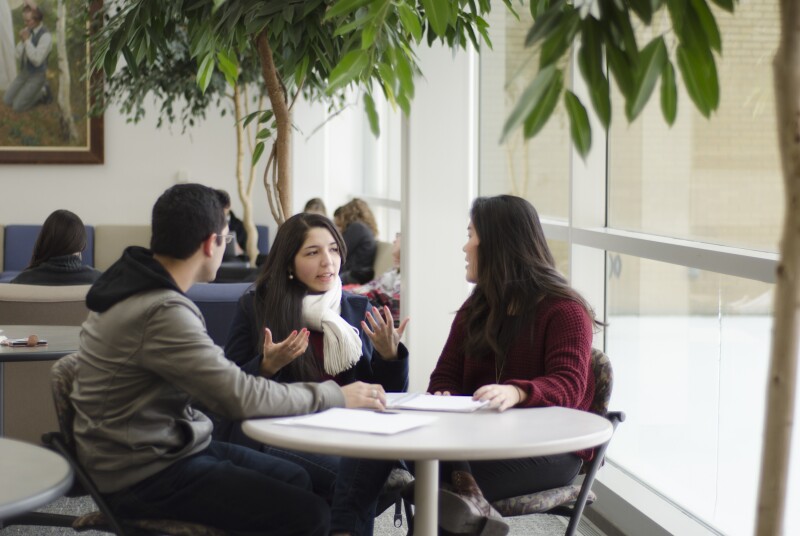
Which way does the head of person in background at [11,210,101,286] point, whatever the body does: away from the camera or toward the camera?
away from the camera

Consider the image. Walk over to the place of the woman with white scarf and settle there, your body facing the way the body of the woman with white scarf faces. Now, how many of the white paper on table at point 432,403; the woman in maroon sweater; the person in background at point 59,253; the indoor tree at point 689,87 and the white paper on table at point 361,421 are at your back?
1

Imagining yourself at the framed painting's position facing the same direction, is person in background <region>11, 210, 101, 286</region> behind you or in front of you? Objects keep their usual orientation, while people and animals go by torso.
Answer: in front

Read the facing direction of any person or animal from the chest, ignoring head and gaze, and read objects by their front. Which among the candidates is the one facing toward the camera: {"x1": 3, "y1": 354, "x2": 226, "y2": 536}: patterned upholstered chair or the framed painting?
the framed painting

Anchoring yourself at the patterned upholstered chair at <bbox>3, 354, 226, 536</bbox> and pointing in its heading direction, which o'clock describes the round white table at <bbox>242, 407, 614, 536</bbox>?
The round white table is roughly at 1 o'clock from the patterned upholstered chair.

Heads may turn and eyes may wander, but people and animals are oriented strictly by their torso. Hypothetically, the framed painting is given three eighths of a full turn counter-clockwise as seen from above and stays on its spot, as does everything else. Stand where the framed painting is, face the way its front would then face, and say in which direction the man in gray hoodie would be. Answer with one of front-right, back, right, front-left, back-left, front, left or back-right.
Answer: back-right

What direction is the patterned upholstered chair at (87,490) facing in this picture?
to the viewer's right

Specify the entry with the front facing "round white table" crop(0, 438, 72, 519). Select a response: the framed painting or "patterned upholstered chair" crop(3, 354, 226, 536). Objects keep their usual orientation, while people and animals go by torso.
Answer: the framed painting

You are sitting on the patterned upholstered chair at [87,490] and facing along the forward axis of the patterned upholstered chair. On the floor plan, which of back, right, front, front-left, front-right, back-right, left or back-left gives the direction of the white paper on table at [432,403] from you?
front

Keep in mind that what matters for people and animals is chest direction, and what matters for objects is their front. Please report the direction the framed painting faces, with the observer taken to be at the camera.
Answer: facing the viewer

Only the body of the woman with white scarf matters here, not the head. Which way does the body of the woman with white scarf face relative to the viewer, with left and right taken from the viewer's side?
facing the viewer and to the right of the viewer

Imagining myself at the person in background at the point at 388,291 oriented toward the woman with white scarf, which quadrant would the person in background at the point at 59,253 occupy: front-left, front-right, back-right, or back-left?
front-right

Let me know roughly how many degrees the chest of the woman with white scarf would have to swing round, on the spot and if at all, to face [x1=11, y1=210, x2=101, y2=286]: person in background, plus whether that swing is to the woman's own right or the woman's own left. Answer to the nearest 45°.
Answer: approximately 180°

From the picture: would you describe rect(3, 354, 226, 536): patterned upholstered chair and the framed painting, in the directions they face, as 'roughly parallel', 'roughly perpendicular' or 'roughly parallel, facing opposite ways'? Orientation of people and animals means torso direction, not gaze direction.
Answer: roughly perpendicular

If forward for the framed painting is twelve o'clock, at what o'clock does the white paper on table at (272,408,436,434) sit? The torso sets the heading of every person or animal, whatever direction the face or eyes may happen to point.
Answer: The white paper on table is roughly at 12 o'clock from the framed painting.

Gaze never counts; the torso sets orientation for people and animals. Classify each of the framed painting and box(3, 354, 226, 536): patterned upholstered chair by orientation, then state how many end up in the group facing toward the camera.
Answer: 1

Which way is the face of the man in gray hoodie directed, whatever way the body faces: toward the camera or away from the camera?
away from the camera

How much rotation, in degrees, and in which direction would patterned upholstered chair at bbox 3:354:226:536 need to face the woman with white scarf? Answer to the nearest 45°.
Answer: approximately 45° to its left

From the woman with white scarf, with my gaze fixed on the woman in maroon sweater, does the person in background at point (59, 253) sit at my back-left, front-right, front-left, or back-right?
back-left
